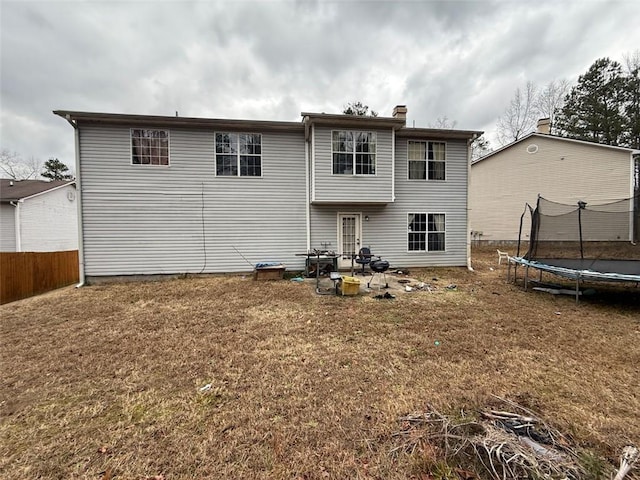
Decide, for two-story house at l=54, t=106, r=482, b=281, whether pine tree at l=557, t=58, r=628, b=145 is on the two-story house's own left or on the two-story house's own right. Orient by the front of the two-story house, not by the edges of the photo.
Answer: on the two-story house's own right

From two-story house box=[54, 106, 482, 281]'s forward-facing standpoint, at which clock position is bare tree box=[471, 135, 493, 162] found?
The bare tree is roughly at 2 o'clock from the two-story house.

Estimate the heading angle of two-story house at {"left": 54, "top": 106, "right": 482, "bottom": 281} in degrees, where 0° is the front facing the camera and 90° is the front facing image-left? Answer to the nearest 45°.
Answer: approximately 180°

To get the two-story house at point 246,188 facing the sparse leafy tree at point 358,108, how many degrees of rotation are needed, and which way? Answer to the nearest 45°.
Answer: approximately 45° to its right

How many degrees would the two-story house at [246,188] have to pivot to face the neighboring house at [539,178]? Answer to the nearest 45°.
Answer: approximately 90° to its right

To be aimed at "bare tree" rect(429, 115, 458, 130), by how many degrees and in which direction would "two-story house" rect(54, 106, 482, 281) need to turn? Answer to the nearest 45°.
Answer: approximately 45° to its right

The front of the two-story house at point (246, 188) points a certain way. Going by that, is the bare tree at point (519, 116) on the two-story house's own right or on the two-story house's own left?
on the two-story house's own right

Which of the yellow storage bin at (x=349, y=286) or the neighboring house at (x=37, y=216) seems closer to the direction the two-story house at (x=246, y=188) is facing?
the neighboring house

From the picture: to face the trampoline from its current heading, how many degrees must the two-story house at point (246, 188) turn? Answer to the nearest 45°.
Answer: approximately 90° to its right

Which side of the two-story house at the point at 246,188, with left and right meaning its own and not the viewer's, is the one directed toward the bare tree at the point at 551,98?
right

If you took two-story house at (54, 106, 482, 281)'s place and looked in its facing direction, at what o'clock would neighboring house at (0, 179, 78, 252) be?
The neighboring house is roughly at 10 o'clock from the two-story house.

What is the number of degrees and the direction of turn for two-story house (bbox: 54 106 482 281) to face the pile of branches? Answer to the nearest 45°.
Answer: approximately 180°

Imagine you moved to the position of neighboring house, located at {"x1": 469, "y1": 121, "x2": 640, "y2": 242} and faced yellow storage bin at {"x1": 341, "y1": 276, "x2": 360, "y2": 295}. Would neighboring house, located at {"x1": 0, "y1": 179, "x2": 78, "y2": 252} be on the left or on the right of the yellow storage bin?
right
